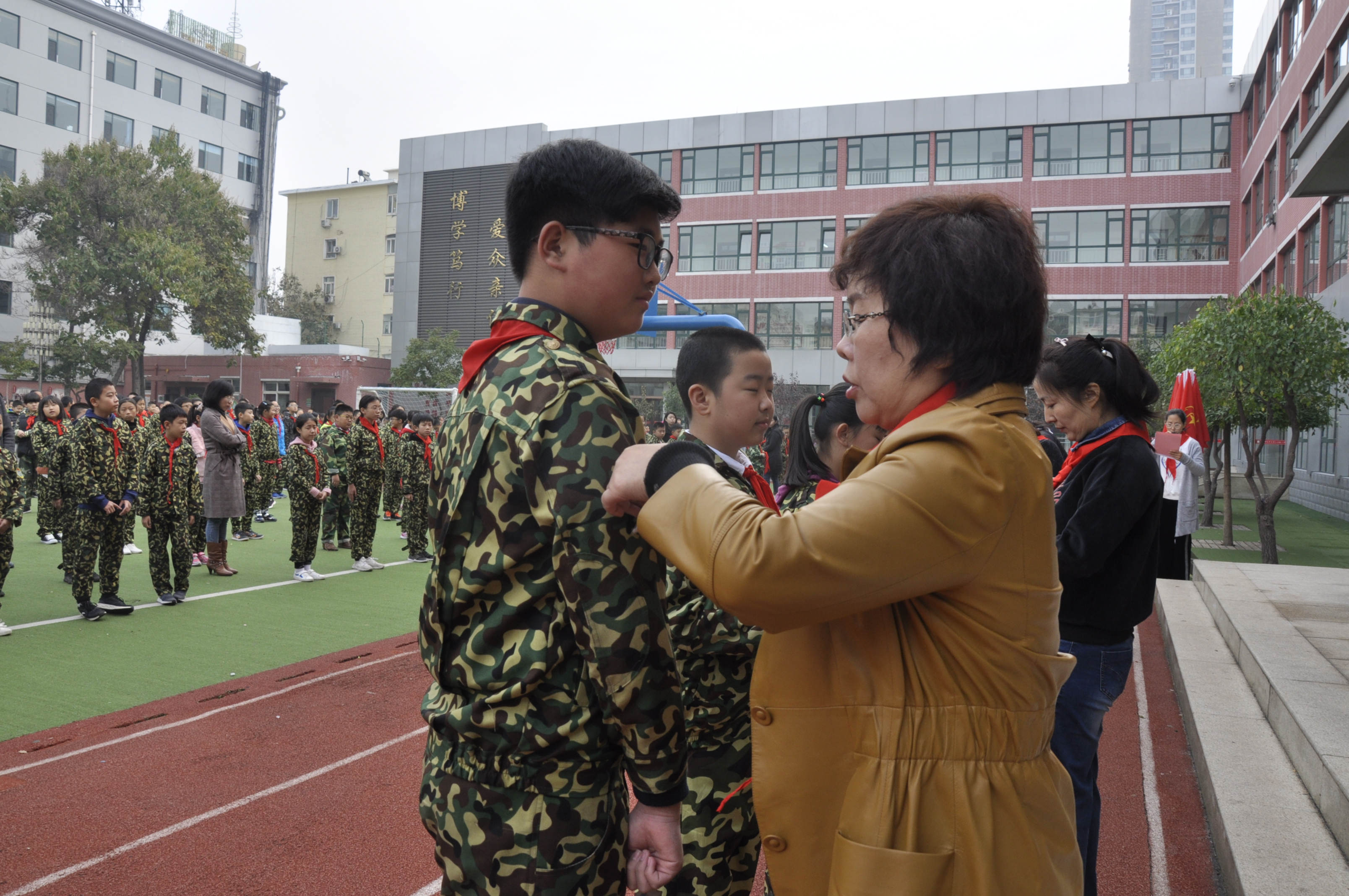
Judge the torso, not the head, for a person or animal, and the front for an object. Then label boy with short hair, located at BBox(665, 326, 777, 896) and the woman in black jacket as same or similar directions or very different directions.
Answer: very different directions

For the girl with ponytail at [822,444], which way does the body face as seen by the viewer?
to the viewer's right

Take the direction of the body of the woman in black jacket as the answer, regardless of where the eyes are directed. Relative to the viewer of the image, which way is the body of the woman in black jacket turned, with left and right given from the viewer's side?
facing to the left of the viewer

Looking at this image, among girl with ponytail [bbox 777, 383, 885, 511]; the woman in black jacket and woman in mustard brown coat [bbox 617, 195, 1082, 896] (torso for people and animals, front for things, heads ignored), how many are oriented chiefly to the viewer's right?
1

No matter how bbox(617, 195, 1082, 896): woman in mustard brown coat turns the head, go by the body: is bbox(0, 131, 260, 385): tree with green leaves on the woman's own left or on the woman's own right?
on the woman's own right

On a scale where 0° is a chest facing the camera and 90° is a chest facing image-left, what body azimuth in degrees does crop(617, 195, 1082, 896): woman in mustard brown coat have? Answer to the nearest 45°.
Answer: approximately 90°

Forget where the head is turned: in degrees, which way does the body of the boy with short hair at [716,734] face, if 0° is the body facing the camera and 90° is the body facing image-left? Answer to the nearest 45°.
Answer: approximately 270°

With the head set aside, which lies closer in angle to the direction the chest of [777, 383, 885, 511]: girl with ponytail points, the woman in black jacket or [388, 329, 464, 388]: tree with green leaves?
the woman in black jacket

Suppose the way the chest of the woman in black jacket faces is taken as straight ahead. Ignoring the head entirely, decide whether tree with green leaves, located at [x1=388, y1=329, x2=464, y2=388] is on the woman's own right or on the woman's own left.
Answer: on the woman's own right
